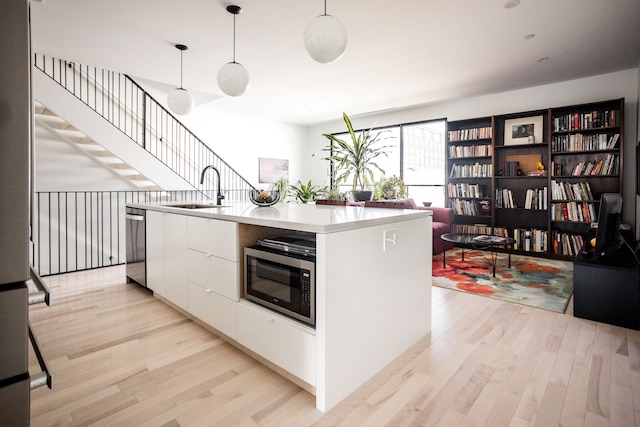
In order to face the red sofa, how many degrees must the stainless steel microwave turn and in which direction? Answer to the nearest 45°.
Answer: approximately 180°

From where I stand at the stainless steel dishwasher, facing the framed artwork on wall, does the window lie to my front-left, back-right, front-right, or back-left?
front-right

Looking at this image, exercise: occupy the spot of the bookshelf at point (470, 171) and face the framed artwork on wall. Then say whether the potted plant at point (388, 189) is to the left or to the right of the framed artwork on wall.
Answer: left

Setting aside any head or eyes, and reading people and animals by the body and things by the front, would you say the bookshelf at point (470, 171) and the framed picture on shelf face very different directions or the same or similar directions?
same or similar directions

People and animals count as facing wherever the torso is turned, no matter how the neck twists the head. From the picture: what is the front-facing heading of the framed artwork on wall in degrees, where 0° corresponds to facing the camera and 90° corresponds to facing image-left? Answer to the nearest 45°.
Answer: approximately 315°

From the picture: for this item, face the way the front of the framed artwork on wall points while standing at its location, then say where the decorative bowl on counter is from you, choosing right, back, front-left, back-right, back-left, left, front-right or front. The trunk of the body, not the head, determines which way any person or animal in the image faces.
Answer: front-right

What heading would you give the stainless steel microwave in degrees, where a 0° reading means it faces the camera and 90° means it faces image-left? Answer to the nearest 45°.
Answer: approximately 45°

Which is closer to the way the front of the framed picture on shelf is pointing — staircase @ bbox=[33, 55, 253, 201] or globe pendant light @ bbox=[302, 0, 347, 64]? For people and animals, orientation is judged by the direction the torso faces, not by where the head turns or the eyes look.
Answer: the globe pendant light

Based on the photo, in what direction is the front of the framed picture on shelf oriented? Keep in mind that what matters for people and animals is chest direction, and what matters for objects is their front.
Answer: toward the camera

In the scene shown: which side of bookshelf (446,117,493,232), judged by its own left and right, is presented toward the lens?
front

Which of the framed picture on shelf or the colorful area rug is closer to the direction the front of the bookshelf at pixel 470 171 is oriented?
the colorful area rug

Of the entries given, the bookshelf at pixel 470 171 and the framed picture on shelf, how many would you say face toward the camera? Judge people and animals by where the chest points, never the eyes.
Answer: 2

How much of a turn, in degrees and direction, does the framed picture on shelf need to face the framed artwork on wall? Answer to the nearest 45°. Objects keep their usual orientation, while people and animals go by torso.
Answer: approximately 90° to its right

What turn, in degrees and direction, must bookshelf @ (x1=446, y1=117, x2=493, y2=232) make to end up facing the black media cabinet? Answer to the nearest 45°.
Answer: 0° — it already faces it

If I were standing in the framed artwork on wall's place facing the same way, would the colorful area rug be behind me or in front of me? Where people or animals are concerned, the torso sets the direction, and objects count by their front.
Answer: in front
